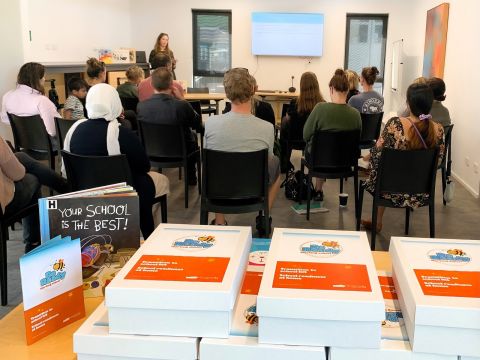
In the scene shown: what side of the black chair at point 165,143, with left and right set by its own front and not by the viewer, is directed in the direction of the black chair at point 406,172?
right

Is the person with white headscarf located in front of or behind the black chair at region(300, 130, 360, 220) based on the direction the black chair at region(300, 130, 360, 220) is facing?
behind

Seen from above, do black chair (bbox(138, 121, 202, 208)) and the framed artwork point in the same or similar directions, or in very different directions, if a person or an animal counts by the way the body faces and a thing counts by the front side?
very different directions

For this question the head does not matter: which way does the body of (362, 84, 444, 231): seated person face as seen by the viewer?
away from the camera

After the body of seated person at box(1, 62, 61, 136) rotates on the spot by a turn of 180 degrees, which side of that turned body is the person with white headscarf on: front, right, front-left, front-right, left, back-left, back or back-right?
front-left

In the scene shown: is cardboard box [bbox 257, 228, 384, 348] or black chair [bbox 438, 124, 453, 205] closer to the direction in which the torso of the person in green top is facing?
the black chair

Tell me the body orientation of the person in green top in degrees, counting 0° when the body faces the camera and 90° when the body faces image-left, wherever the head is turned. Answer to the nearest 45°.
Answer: approximately 180°

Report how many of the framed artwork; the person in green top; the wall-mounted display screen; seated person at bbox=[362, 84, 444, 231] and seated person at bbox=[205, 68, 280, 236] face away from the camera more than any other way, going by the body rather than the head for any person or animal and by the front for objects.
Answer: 3

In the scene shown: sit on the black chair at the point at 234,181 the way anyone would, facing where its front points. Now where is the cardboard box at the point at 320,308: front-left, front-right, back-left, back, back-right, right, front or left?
back

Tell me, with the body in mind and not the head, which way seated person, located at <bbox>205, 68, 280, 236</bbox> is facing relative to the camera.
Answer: away from the camera

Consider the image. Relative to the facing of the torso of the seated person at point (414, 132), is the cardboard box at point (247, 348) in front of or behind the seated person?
behind

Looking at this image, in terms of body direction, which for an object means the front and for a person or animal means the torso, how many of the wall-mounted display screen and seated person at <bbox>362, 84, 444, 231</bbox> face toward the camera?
1

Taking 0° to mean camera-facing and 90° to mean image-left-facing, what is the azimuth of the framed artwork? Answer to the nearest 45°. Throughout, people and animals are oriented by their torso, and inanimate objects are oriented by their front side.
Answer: approximately 45°

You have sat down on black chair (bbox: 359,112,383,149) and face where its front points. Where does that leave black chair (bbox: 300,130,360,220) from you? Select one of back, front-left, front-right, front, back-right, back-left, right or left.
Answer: back

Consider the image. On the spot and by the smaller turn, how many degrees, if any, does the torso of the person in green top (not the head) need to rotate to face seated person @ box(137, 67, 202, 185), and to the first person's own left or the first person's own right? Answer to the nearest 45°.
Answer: approximately 90° to the first person's own left

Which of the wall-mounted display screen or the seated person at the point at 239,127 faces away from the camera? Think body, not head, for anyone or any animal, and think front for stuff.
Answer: the seated person

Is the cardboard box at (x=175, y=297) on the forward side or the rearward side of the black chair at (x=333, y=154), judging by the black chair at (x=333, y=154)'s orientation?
on the rearward side

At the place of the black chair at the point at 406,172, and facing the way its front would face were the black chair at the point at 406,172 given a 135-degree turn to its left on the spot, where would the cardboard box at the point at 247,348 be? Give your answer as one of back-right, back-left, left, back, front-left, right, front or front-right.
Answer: front
